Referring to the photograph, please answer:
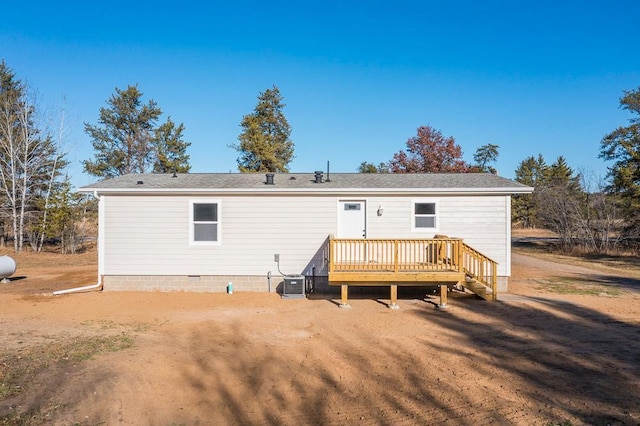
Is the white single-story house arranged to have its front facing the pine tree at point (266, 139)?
no

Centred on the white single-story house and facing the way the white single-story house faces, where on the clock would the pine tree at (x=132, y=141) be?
The pine tree is roughly at 5 o'clock from the white single-story house.

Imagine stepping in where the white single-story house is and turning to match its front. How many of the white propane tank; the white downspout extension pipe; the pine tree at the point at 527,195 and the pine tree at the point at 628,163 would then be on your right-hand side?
2

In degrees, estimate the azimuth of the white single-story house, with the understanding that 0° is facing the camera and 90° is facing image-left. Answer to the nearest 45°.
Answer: approximately 0°

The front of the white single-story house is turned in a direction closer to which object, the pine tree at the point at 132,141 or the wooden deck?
the wooden deck

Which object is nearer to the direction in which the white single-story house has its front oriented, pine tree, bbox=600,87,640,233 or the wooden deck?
the wooden deck

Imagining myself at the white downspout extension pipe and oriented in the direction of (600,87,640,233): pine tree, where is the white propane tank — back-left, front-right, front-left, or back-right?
back-left

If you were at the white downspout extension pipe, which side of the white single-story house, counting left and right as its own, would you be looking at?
right

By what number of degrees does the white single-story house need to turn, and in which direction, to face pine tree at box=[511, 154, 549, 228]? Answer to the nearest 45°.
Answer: approximately 135° to its left

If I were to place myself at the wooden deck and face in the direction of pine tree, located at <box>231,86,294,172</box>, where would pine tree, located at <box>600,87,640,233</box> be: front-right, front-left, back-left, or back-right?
front-right
